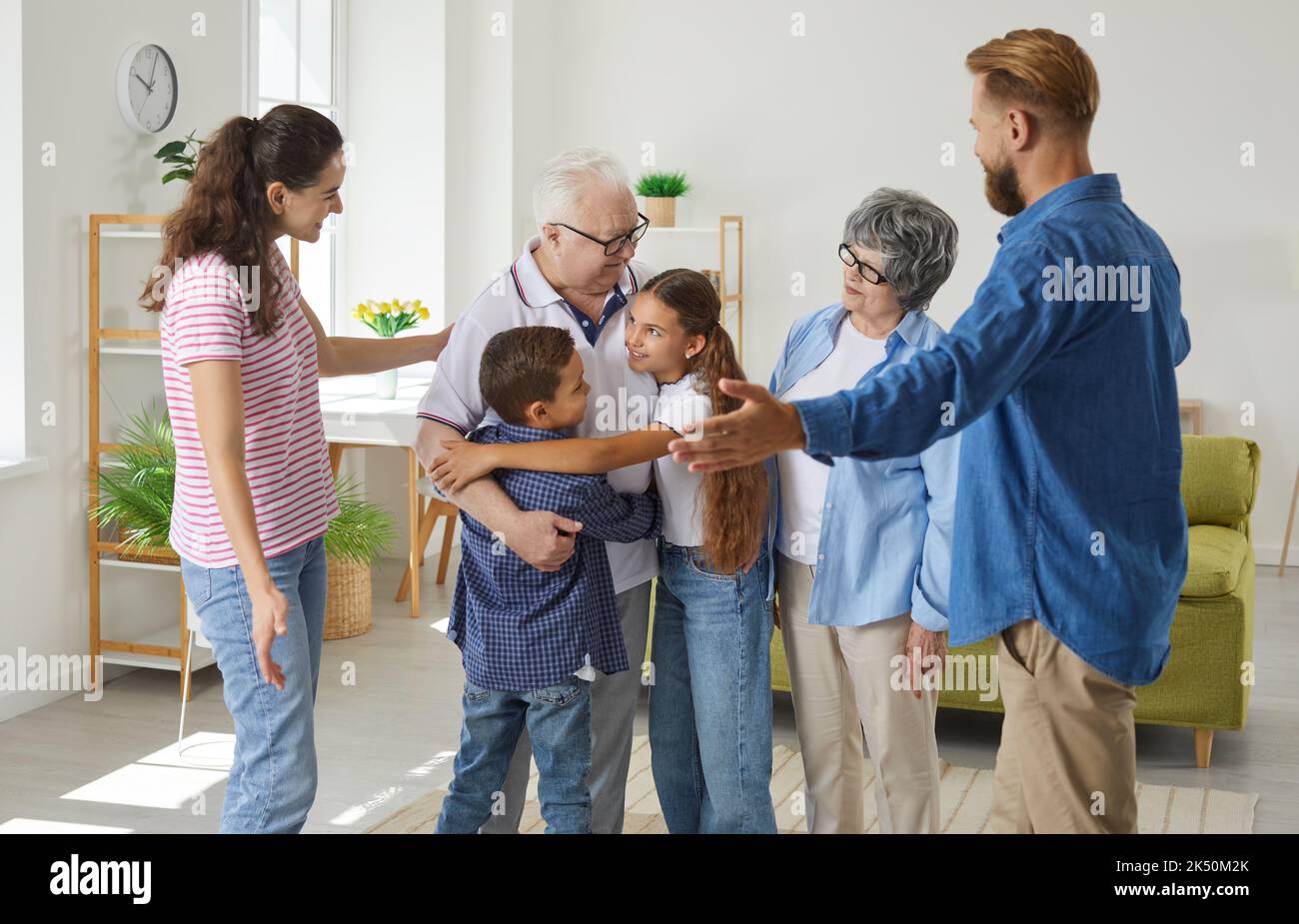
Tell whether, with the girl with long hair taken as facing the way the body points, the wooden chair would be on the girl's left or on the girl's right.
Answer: on the girl's right

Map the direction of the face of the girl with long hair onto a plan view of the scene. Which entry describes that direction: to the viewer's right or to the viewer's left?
to the viewer's left

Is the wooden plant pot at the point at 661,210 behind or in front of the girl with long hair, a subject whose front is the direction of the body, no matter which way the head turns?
behind

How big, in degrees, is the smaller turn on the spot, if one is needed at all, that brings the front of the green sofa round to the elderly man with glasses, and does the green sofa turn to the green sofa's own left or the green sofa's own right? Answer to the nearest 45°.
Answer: approximately 45° to the green sofa's own right

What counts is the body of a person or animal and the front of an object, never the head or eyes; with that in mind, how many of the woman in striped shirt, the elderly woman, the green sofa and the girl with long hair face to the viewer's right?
1

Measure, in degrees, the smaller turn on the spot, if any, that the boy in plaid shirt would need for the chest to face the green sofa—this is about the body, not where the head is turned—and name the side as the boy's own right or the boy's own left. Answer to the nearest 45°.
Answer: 0° — they already face it

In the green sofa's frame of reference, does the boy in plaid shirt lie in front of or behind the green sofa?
in front

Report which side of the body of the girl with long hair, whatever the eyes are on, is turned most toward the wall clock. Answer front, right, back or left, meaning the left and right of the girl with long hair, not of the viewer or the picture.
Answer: right

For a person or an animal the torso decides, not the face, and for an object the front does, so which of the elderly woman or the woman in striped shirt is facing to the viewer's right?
the woman in striped shirt

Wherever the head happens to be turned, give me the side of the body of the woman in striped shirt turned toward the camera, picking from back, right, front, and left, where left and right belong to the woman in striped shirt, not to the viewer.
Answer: right

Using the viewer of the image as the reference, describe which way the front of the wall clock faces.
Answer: facing the viewer and to the right of the viewer

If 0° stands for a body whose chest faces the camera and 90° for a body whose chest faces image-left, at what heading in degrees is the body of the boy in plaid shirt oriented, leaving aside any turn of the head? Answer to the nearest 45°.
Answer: approximately 225°

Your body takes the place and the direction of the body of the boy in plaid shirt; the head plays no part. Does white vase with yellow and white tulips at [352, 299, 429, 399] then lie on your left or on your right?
on your left

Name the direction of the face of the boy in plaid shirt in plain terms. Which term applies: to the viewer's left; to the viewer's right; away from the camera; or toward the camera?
to the viewer's right

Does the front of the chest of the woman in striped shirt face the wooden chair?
no

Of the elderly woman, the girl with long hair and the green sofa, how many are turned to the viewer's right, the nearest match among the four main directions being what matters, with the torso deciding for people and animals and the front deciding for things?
0

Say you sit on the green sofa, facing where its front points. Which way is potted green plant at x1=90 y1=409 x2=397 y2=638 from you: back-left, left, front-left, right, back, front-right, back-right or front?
right
